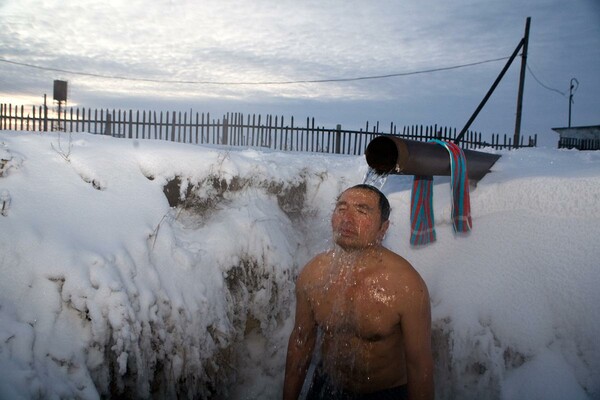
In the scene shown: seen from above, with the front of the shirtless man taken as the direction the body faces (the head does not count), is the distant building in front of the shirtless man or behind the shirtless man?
behind

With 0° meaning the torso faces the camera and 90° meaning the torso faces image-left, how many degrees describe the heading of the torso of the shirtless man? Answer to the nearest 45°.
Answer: approximately 45°

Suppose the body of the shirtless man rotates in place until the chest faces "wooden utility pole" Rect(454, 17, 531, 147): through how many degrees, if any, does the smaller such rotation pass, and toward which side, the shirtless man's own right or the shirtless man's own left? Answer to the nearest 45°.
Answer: approximately 135° to the shirtless man's own right

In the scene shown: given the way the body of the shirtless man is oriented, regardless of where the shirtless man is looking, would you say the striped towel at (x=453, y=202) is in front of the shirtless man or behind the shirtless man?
behind
